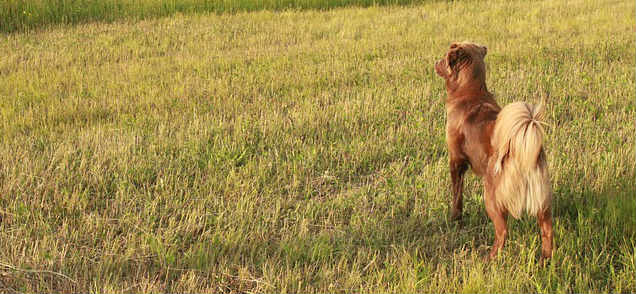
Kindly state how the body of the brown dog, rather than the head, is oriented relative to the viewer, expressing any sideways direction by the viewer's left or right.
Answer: facing away from the viewer and to the left of the viewer
